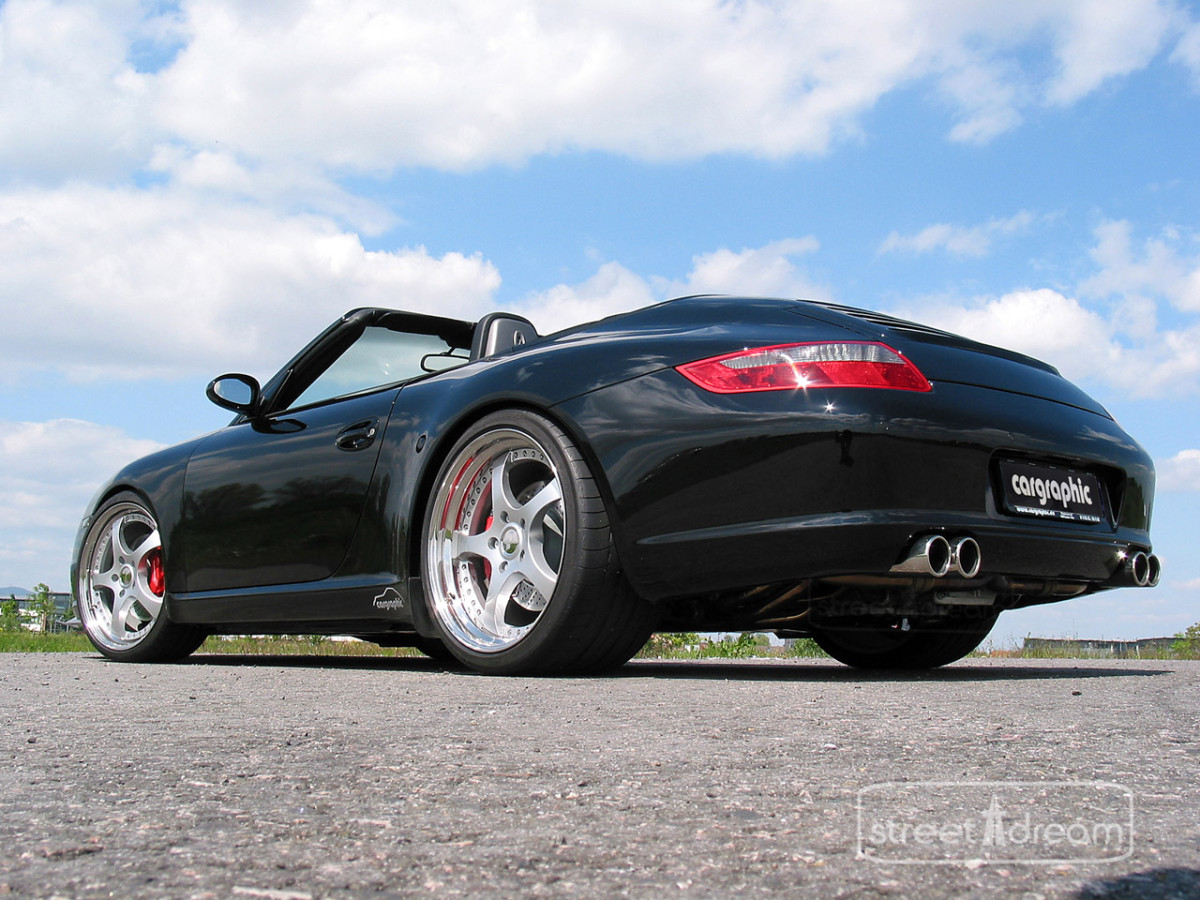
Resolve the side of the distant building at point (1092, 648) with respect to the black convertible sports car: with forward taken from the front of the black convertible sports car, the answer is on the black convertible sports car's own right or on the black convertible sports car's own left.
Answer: on the black convertible sports car's own right

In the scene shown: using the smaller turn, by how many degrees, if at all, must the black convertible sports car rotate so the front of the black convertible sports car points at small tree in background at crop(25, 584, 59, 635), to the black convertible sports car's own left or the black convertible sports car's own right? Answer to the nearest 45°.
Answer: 0° — it already faces it

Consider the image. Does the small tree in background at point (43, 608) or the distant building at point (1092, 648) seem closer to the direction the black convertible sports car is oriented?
the small tree in background

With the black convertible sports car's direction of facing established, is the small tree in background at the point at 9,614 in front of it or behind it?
in front

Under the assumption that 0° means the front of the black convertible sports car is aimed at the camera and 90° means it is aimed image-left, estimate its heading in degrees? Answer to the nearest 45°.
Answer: approximately 135°

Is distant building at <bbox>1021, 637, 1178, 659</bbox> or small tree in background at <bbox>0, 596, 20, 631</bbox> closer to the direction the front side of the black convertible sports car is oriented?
the small tree in background

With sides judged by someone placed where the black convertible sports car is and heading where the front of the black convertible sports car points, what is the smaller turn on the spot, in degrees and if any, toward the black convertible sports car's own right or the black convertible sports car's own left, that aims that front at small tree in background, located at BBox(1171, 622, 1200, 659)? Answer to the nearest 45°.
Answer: approximately 90° to the black convertible sports car's own right
